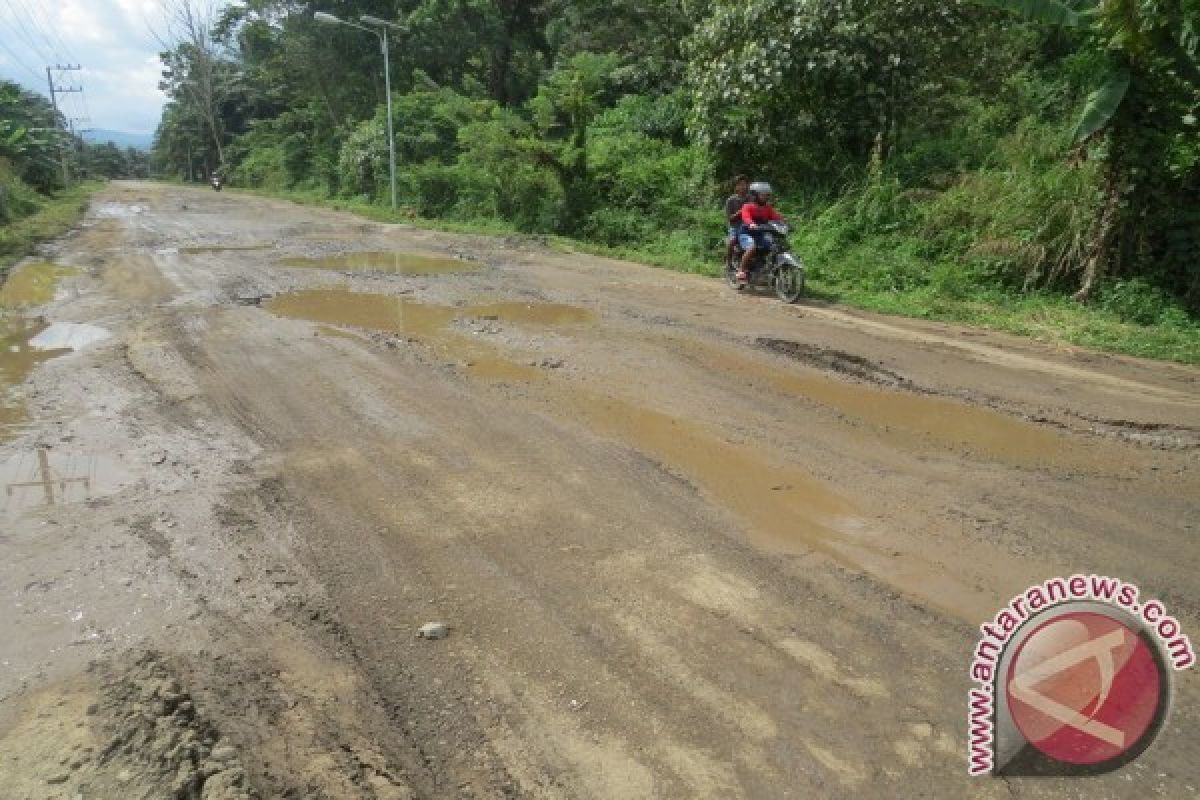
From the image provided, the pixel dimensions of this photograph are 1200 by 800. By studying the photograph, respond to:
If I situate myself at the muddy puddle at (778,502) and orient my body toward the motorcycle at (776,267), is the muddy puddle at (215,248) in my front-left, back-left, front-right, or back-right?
front-left

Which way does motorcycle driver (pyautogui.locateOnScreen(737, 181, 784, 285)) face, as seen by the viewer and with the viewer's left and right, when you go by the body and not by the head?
facing the viewer and to the right of the viewer

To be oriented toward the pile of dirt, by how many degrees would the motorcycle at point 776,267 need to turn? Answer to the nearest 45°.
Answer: approximately 45° to its right

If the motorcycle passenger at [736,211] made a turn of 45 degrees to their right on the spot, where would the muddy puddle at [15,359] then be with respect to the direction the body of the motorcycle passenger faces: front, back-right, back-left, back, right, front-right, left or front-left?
front-right

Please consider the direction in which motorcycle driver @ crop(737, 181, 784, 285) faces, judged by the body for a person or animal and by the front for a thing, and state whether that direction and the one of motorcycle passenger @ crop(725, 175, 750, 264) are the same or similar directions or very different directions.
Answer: same or similar directions

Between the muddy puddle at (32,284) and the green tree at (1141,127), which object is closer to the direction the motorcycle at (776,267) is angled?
the green tree

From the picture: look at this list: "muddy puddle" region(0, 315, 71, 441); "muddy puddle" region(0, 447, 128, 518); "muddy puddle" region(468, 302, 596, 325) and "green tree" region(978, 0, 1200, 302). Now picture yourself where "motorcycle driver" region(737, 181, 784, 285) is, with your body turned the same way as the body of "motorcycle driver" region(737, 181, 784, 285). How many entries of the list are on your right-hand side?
3

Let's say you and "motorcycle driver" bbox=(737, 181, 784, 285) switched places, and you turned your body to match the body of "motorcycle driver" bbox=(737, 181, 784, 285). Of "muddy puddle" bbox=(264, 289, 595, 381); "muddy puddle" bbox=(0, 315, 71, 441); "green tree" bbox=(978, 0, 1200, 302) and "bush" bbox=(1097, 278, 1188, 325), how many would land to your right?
2

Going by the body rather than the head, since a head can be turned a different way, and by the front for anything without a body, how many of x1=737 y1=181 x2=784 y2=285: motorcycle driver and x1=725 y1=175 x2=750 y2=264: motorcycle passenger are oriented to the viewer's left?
0

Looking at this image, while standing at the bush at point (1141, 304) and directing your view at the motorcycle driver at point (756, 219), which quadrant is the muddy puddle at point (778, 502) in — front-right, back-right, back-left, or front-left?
front-left

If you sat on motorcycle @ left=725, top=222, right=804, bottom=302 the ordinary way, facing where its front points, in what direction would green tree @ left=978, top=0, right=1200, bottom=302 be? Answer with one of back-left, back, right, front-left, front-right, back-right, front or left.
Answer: front-left

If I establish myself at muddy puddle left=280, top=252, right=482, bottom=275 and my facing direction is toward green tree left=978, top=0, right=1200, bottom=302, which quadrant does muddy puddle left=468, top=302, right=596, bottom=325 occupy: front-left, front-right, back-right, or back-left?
front-right

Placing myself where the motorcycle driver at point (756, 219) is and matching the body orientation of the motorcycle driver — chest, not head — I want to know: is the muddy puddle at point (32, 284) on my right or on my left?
on my right

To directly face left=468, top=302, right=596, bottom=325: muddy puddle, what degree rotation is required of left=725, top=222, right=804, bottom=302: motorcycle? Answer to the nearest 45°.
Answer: approximately 90° to its right

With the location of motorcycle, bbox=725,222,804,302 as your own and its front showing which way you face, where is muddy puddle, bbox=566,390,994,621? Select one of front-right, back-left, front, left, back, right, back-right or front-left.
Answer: front-right

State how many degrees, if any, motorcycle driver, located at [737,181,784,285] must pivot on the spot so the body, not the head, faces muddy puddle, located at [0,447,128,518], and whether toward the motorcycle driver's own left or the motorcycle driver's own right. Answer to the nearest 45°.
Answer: approximately 90° to the motorcycle driver's own right
